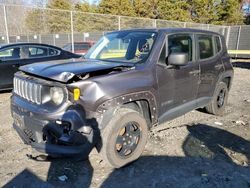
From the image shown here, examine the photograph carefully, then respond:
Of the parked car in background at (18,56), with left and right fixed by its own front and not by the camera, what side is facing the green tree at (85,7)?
right

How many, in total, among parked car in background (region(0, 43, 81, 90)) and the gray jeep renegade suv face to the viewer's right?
0

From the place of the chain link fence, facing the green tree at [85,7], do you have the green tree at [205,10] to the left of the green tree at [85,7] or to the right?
right

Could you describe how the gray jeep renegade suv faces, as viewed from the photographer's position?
facing the viewer and to the left of the viewer

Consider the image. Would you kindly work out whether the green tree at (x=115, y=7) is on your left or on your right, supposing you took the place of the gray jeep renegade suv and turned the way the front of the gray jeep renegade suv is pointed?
on your right

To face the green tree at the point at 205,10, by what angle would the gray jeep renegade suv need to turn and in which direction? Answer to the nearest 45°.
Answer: approximately 135° to its right

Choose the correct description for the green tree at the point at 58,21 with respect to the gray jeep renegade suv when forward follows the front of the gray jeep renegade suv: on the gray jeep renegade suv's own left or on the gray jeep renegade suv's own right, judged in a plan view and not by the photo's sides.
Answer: on the gray jeep renegade suv's own right

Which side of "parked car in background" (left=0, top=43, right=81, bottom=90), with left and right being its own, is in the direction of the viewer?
left

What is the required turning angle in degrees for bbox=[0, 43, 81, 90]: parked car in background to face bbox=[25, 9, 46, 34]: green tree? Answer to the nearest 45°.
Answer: approximately 90° to its right
